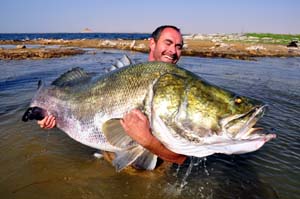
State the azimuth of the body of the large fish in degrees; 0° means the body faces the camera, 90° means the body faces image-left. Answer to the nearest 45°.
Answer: approximately 270°

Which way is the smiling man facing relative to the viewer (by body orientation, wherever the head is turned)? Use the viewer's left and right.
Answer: facing the viewer and to the right of the viewer
